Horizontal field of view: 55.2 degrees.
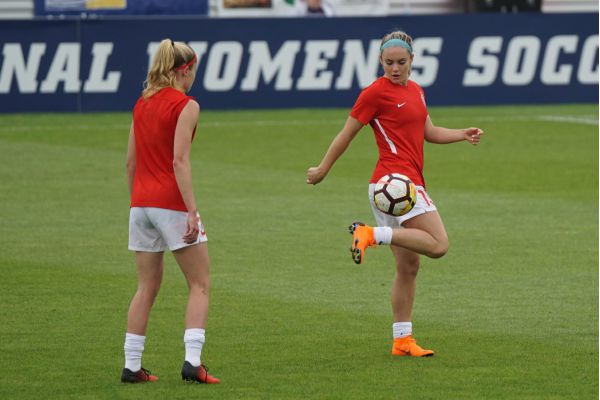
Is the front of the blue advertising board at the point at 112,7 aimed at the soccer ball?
yes

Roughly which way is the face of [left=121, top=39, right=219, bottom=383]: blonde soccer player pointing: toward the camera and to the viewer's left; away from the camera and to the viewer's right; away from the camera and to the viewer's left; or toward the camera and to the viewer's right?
away from the camera and to the viewer's right

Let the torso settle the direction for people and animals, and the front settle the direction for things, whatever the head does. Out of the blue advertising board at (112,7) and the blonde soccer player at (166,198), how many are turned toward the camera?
1

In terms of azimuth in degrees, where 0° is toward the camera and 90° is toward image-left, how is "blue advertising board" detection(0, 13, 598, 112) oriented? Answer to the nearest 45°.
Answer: approximately 0°

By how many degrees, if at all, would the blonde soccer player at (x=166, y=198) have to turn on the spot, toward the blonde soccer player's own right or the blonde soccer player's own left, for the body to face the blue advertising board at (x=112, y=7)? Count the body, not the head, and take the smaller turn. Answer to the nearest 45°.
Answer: approximately 45° to the blonde soccer player's own left

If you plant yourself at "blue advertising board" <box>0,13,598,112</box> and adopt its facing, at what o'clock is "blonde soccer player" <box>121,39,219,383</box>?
The blonde soccer player is roughly at 12 o'clock from the blue advertising board.

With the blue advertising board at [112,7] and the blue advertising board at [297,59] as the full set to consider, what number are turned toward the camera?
2

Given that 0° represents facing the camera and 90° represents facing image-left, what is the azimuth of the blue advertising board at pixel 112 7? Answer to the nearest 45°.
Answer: approximately 0°

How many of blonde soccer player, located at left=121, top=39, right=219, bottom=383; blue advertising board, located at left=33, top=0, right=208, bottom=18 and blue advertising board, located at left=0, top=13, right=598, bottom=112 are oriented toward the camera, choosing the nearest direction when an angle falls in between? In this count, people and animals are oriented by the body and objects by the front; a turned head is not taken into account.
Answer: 2
